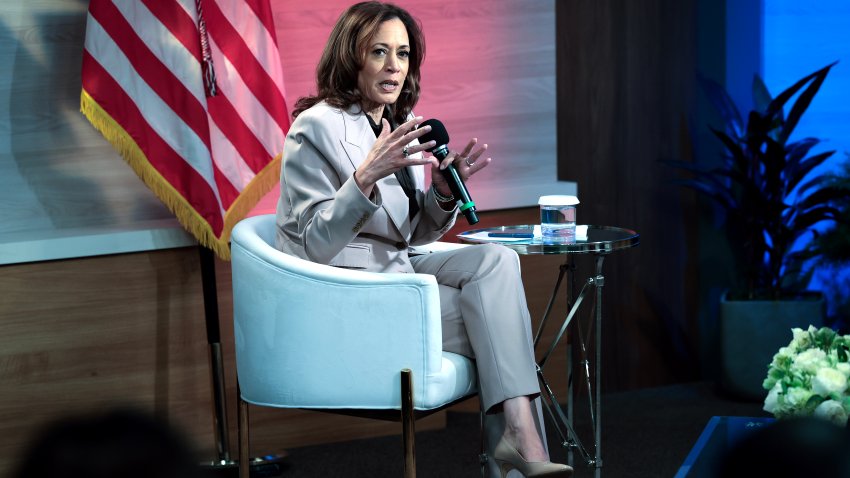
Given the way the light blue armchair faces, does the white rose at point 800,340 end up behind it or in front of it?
in front

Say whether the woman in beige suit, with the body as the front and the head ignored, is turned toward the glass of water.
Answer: no

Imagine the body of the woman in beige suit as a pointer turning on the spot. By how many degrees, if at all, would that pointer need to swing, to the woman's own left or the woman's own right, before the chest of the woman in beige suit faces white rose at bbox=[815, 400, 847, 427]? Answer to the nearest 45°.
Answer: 0° — they already face it

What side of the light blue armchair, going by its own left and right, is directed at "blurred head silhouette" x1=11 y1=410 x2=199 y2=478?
right

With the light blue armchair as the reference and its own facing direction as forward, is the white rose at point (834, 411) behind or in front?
in front

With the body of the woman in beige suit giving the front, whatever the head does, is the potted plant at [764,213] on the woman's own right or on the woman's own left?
on the woman's own left

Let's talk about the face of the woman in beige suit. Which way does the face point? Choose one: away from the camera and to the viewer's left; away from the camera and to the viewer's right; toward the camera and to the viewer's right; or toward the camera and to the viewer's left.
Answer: toward the camera and to the viewer's right

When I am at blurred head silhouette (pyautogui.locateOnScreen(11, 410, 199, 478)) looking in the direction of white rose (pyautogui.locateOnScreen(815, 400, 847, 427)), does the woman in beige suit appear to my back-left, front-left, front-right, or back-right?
front-left

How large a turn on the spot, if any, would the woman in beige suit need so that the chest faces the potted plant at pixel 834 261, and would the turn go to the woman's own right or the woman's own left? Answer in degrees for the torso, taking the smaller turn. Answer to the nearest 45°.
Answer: approximately 90° to the woman's own left

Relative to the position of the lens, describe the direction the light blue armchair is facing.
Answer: facing to the right of the viewer

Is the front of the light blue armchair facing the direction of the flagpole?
no

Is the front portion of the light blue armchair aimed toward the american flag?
no

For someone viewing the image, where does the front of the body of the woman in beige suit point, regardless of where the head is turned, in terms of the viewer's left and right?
facing the viewer and to the right of the viewer
